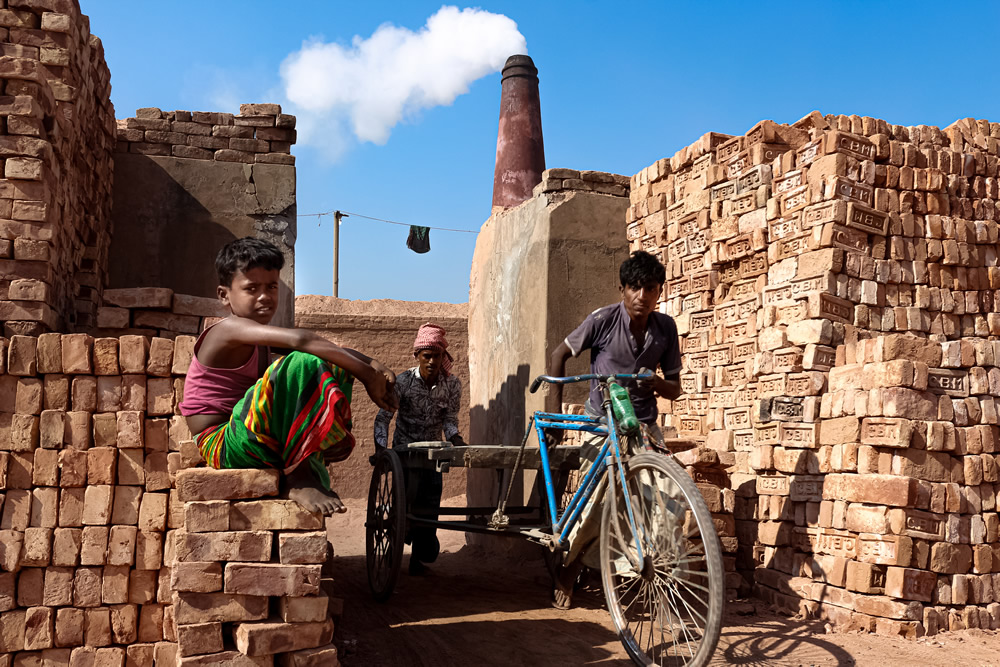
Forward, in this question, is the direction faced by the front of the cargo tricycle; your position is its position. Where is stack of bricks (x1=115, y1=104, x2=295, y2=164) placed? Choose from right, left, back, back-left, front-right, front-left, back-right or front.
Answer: back

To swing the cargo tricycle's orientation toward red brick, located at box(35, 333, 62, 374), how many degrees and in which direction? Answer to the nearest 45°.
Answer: approximately 135° to its right

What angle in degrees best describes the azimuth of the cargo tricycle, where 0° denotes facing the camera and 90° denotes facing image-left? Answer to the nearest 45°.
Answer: approximately 315°

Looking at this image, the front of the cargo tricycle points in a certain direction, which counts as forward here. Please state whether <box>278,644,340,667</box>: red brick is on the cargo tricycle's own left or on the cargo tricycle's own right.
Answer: on the cargo tricycle's own right

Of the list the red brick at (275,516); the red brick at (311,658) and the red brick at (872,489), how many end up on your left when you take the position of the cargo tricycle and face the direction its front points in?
1

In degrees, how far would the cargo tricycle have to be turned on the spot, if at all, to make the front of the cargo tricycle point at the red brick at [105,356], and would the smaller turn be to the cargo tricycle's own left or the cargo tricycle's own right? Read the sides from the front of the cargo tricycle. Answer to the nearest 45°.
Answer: approximately 135° to the cargo tricycle's own right

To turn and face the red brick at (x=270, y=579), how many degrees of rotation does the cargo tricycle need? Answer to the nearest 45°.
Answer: approximately 135° to its right

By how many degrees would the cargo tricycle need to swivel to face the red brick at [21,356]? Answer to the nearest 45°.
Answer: approximately 135° to its right

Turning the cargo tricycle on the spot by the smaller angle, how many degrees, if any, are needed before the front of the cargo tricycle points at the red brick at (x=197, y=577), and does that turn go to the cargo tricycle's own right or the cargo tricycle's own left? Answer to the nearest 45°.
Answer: approximately 135° to the cargo tricycle's own right
